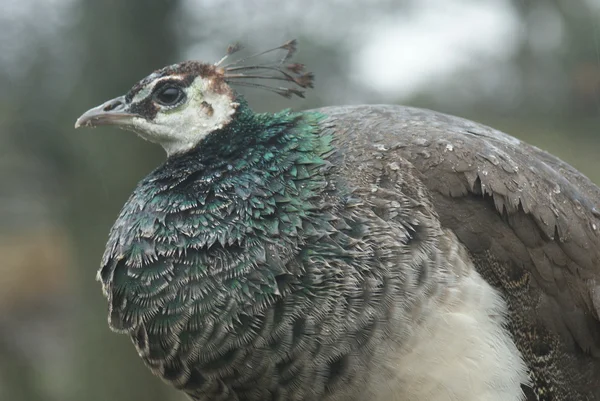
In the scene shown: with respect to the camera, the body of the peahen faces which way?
to the viewer's left
